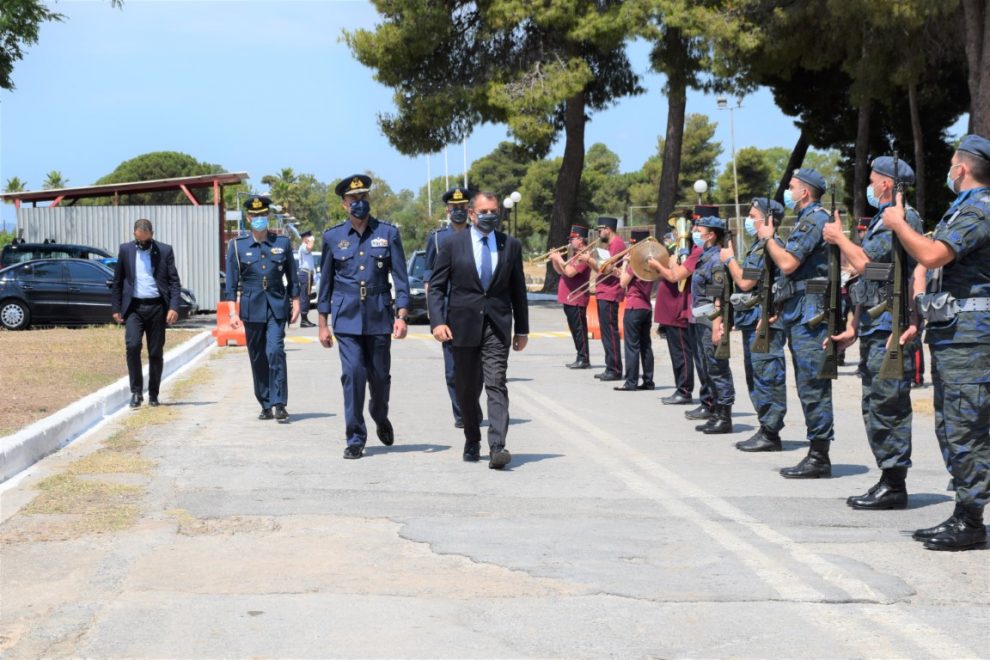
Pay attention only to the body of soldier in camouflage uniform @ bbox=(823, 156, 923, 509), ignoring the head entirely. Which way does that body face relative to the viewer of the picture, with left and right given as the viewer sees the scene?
facing to the left of the viewer

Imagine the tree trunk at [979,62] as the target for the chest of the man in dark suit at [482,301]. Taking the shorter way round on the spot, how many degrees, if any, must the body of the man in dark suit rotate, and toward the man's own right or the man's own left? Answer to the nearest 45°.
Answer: approximately 135° to the man's own left

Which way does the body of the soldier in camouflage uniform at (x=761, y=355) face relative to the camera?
to the viewer's left

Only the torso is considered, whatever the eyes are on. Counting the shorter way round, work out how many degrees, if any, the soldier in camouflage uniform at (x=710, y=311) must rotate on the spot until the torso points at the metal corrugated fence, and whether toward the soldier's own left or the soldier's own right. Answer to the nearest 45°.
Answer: approximately 45° to the soldier's own right

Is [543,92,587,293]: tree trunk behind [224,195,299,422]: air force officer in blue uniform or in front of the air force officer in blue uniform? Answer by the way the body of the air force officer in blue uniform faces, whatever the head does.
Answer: behind

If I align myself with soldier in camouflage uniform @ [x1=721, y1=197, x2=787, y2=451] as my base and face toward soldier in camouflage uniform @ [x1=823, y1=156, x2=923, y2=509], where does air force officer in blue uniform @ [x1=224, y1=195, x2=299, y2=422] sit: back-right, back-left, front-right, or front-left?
back-right
